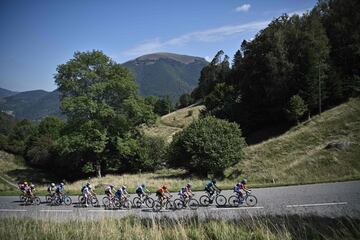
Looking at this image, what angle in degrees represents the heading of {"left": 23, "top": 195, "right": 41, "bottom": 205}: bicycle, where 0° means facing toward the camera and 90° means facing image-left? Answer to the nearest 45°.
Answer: approximately 270°

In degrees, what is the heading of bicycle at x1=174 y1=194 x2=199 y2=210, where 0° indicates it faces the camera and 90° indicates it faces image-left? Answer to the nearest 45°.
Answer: approximately 270°

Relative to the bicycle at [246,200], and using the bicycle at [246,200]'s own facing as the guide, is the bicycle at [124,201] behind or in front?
behind

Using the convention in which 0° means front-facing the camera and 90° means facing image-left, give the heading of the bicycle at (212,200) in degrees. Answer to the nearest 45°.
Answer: approximately 270°

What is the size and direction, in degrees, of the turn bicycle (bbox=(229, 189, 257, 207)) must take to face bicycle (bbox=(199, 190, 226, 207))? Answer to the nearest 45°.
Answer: approximately 135° to its left

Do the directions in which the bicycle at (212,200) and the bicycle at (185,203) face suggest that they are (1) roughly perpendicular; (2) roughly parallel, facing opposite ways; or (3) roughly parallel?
roughly parallel

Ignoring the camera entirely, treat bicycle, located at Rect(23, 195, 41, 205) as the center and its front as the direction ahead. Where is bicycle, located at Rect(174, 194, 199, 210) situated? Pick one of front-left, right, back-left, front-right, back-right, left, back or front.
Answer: front-right

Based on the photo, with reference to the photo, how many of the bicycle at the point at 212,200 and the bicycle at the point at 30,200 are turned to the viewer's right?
2

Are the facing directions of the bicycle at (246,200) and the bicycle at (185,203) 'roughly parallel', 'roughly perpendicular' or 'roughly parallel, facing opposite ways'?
roughly parallel

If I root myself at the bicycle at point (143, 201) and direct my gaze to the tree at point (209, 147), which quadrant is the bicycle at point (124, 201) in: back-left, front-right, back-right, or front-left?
back-left

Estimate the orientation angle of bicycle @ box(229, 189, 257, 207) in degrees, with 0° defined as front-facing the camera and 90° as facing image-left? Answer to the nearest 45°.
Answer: approximately 270°
